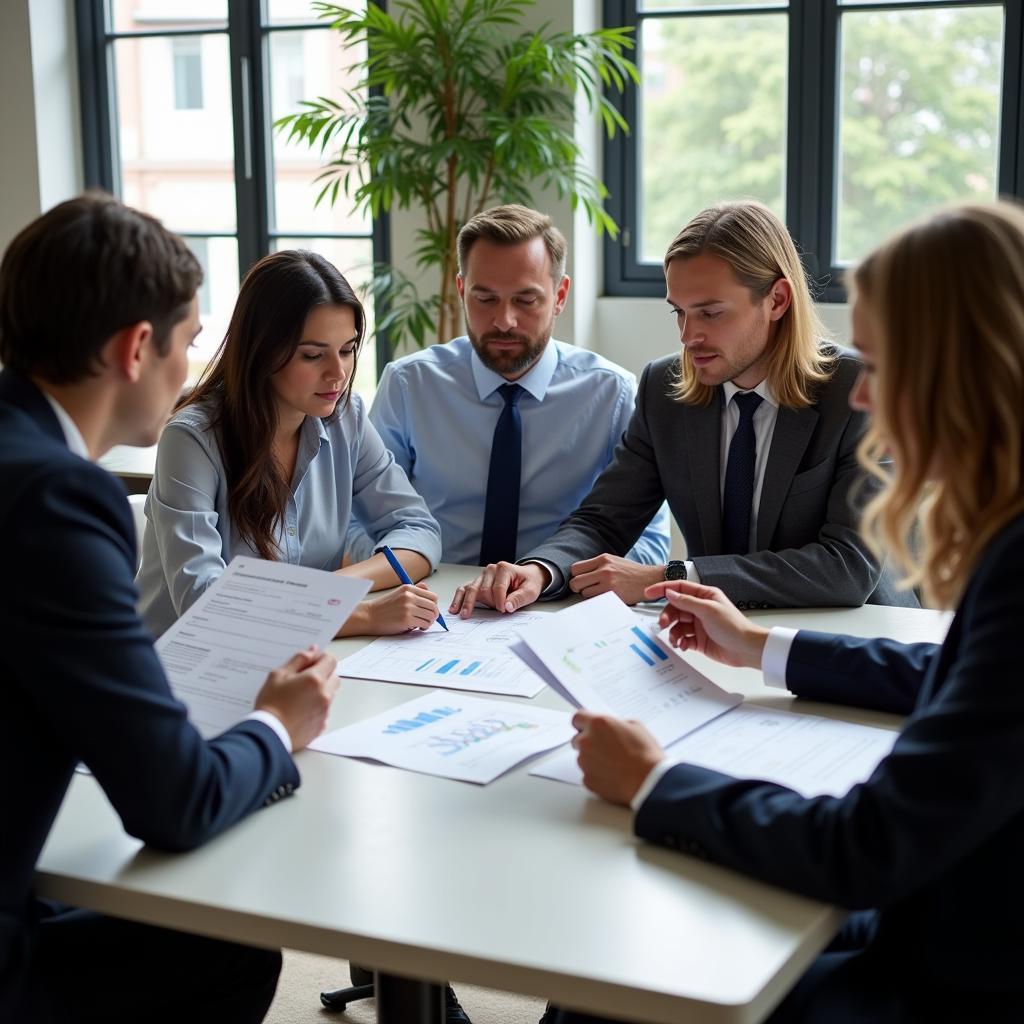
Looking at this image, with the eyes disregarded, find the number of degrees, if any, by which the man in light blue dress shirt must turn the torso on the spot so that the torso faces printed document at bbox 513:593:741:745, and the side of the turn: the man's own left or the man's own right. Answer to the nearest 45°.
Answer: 0° — they already face it

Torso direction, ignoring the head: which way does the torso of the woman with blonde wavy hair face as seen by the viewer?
to the viewer's left

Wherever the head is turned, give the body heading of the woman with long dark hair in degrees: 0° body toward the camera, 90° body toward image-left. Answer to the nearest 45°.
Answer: approximately 315°

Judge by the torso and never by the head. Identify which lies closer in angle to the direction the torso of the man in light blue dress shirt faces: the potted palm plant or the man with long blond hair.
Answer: the man with long blond hair

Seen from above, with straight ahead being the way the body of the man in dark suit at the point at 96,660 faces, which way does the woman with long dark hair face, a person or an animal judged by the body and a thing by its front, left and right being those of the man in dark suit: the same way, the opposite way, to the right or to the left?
to the right

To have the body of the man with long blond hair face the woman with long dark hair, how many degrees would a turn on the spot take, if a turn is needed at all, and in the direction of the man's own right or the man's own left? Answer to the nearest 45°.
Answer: approximately 45° to the man's own right

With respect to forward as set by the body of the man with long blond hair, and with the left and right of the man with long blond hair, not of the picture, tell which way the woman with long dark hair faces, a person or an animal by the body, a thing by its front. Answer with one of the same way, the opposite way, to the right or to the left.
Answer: to the left

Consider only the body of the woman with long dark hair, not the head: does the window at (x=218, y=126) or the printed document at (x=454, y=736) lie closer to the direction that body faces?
the printed document

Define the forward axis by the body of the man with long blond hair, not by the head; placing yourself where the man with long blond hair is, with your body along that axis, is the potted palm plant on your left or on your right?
on your right

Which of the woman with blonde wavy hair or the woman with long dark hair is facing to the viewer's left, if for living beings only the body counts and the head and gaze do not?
the woman with blonde wavy hair
